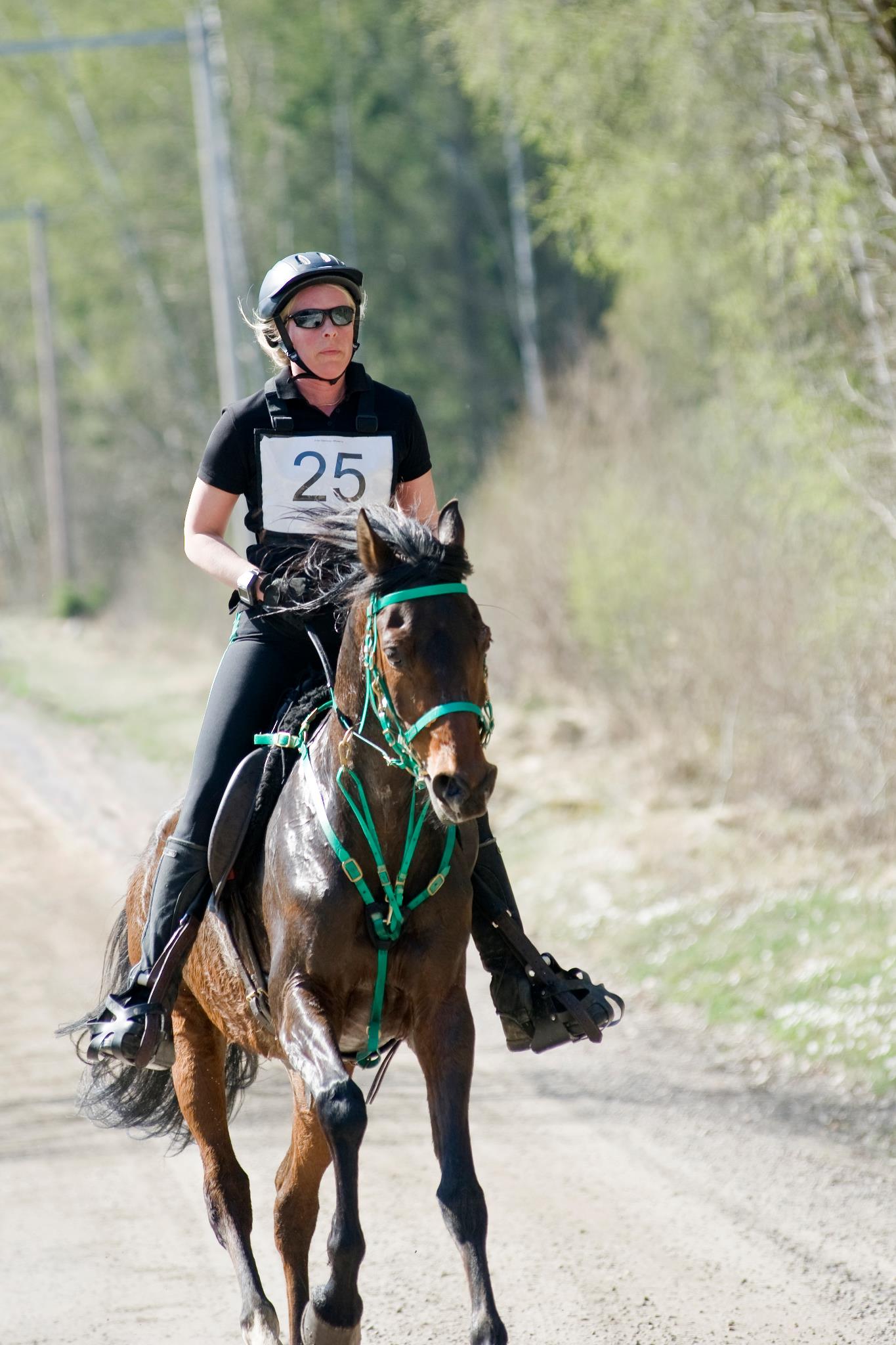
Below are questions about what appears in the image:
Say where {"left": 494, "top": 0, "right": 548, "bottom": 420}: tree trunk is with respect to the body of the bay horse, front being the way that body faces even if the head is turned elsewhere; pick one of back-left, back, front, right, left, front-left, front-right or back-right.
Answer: back-left

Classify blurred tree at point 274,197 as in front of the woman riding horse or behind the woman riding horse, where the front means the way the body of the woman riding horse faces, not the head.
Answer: behind

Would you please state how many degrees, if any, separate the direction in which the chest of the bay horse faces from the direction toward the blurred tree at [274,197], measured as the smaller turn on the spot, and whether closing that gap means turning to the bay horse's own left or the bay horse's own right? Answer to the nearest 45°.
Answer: approximately 135° to the bay horse's own left

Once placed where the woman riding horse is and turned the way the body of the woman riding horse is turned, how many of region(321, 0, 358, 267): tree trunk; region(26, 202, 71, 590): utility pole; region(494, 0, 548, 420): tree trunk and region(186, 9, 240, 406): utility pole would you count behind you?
4

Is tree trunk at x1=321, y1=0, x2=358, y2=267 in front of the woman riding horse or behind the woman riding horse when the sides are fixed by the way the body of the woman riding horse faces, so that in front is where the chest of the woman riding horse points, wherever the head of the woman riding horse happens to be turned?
behind

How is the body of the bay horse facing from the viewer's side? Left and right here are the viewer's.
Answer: facing the viewer and to the right of the viewer

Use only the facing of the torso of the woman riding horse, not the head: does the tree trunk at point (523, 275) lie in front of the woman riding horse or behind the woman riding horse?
behind

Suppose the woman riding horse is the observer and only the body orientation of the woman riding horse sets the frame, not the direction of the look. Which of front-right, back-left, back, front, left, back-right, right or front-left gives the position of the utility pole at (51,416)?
back

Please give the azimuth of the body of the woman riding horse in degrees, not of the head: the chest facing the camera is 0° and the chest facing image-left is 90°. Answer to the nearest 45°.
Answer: approximately 0°

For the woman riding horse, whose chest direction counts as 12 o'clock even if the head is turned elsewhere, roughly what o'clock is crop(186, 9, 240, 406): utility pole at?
The utility pole is roughly at 6 o'clock from the woman riding horse.
